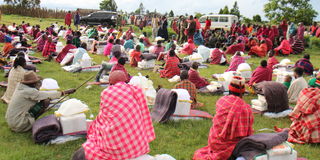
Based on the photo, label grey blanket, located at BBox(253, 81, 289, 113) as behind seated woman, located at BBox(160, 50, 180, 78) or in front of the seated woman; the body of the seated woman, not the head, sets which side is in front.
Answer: behind

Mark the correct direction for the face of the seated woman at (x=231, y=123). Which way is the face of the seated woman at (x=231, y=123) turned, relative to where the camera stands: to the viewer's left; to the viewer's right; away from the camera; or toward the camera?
away from the camera

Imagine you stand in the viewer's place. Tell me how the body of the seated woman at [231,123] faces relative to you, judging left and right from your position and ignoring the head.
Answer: facing away from the viewer and to the right of the viewer

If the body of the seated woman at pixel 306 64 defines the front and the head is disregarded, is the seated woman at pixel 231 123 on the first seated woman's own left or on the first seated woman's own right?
on the first seated woman's own left

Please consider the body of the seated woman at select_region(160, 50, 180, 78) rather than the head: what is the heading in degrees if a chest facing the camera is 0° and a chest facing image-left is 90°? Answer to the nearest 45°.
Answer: approximately 180°
